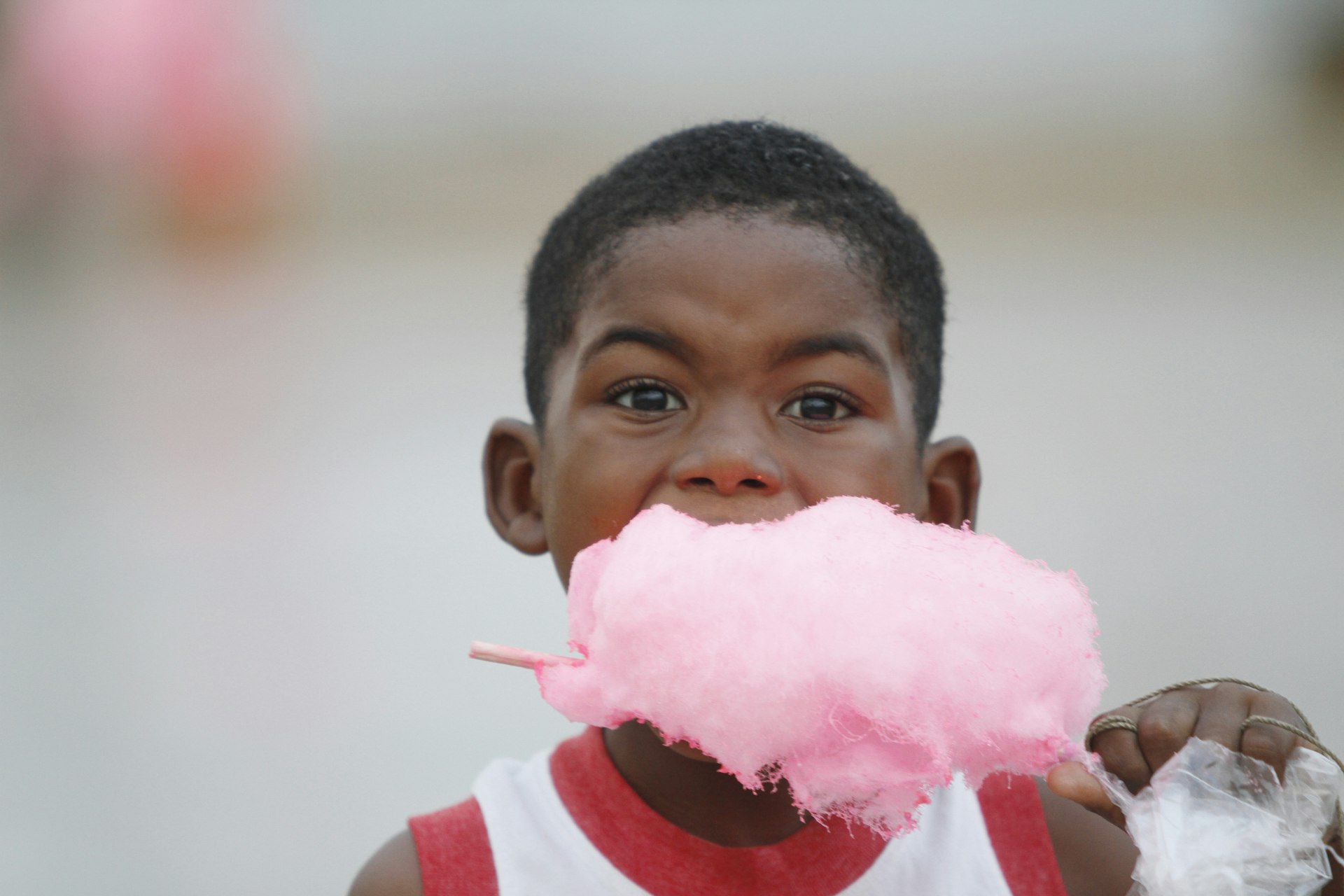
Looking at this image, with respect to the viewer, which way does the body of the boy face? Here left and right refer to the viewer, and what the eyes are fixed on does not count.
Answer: facing the viewer
